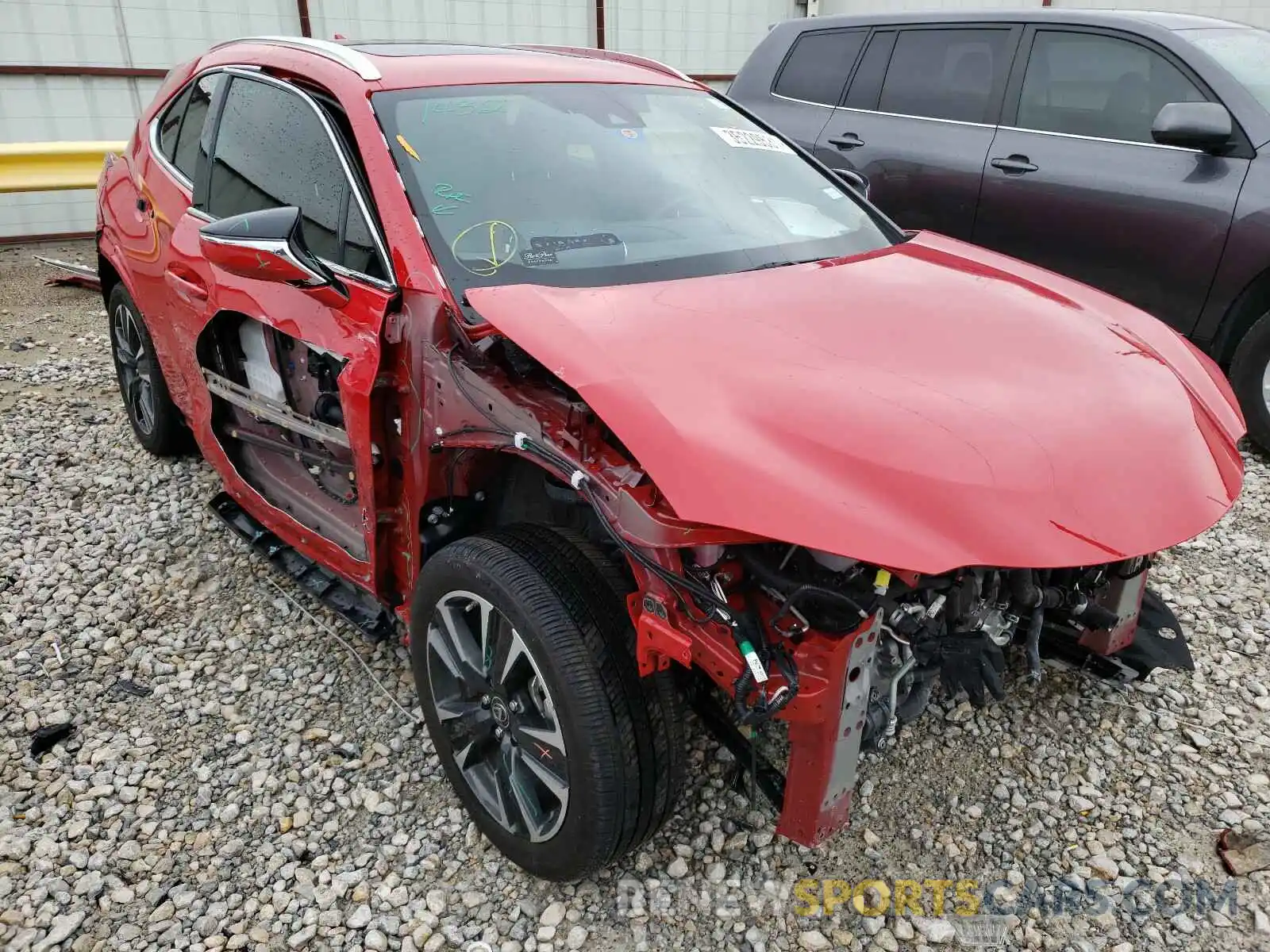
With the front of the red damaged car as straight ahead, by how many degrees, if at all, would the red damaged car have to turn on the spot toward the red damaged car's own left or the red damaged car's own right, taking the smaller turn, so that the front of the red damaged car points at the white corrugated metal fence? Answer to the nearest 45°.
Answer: approximately 180°

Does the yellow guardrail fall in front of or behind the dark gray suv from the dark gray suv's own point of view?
behind

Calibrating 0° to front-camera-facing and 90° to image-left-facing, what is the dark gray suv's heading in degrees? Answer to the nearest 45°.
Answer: approximately 315°

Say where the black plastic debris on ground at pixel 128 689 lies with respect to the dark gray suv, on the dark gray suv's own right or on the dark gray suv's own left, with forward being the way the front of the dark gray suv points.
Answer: on the dark gray suv's own right

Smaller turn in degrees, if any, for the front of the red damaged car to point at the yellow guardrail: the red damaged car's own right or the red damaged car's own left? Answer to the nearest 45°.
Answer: approximately 180°

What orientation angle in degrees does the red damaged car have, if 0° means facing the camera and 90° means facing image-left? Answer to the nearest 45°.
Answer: approximately 315°
